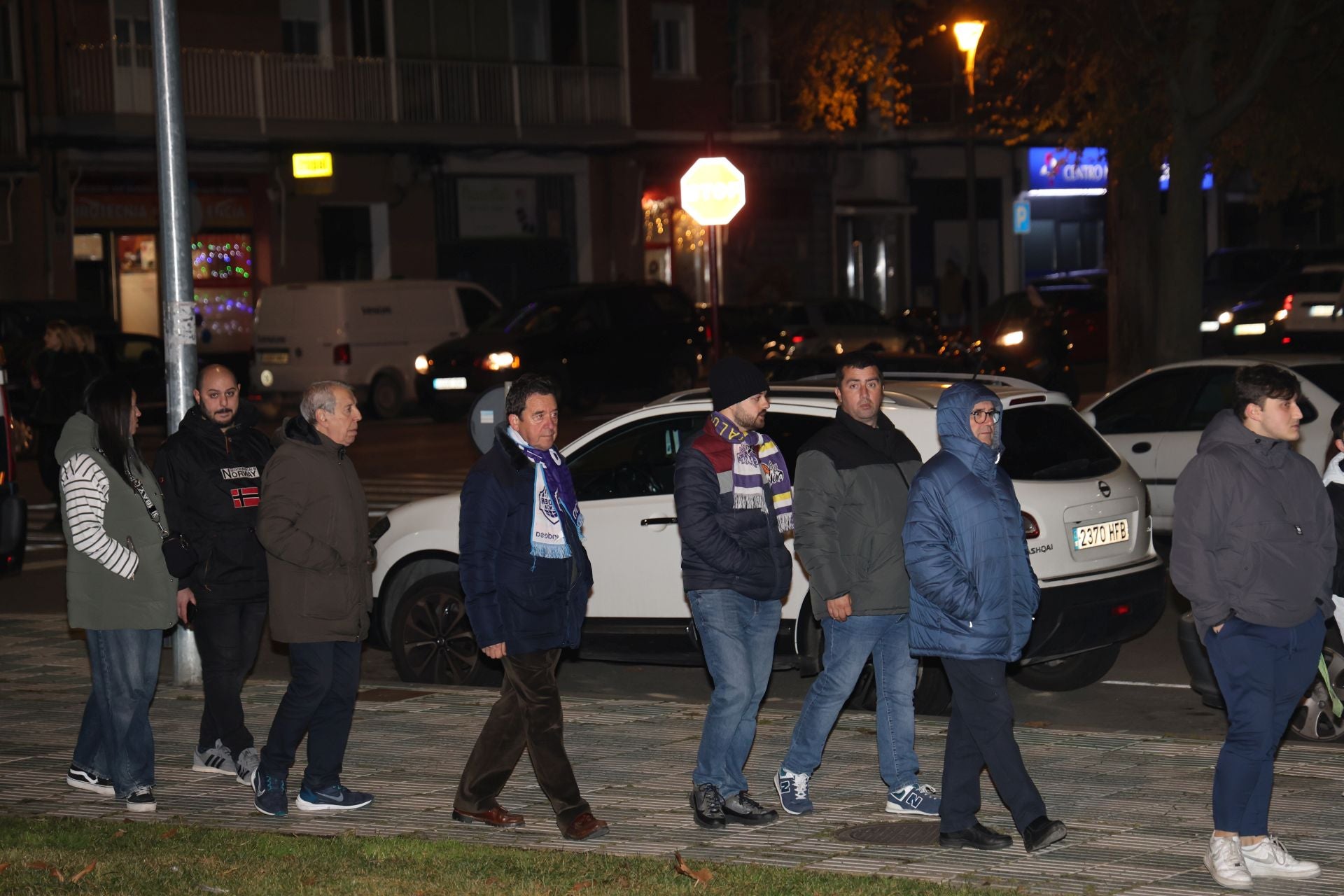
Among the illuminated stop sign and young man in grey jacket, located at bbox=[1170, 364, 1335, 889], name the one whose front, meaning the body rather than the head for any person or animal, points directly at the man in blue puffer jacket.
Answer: the illuminated stop sign

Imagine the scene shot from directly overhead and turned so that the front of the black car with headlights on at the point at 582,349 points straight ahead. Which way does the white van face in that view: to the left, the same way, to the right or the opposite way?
the opposite way

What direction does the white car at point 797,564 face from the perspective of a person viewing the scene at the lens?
facing away from the viewer and to the left of the viewer

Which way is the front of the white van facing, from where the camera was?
facing away from the viewer and to the right of the viewer

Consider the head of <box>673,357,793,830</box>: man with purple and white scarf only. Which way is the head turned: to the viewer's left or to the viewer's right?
to the viewer's right

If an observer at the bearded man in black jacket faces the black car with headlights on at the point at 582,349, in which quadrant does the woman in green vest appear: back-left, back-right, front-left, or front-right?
back-left
